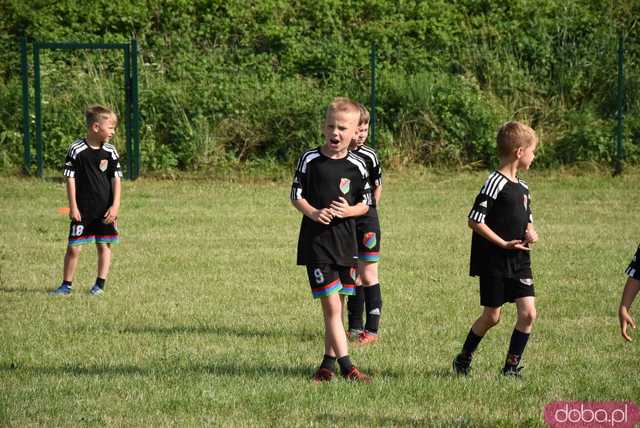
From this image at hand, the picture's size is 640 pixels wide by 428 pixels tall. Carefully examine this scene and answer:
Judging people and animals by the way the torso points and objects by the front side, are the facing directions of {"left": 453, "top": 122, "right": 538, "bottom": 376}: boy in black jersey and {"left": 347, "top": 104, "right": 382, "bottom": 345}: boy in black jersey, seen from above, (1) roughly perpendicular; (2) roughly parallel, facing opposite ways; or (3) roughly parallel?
roughly perpendicular

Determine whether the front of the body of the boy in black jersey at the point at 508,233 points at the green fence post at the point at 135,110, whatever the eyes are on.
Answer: no

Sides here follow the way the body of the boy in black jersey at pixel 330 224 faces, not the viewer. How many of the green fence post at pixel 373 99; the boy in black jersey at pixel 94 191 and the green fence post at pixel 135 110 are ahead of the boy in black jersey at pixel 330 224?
0

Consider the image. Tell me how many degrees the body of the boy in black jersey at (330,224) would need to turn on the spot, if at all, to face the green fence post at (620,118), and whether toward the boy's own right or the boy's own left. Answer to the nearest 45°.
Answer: approximately 135° to the boy's own left

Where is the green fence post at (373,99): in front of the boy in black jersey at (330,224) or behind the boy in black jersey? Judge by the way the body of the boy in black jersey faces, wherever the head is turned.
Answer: behind

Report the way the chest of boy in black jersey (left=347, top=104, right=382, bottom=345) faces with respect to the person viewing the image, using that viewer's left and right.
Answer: facing the viewer and to the left of the viewer

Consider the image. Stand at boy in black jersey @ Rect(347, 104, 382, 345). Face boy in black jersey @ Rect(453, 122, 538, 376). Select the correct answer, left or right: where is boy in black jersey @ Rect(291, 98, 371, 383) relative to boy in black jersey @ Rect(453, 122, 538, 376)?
right

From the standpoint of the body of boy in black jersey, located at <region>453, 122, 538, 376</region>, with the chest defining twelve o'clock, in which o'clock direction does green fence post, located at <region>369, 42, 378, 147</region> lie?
The green fence post is roughly at 7 o'clock from the boy in black jersey.

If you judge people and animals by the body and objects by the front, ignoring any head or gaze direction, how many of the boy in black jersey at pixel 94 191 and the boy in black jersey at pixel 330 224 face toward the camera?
2

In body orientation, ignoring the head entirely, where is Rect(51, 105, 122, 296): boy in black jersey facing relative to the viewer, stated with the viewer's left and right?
facing the viewer

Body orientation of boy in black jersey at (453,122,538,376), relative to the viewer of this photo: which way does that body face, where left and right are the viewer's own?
facing the viewer and to the right of the viewer

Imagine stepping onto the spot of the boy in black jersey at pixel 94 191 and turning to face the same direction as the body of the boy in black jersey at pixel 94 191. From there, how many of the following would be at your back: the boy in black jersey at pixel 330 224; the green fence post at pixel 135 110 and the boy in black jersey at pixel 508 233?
1

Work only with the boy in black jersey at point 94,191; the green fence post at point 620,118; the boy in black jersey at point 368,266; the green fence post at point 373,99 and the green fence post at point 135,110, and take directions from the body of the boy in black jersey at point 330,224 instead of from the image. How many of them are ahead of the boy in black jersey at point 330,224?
0

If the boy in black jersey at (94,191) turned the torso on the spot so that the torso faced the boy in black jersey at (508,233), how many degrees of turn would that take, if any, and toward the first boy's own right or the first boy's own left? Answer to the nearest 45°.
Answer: approximately 45° to the first boy's own left

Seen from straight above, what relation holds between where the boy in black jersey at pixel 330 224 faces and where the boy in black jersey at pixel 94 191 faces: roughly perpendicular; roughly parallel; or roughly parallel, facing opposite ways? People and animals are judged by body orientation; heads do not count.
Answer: roughly parallel

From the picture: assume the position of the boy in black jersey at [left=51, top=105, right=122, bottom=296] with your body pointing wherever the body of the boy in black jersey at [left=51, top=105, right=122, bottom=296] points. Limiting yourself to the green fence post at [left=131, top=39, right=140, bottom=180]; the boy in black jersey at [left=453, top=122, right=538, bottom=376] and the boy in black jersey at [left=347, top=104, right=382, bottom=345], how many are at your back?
1
